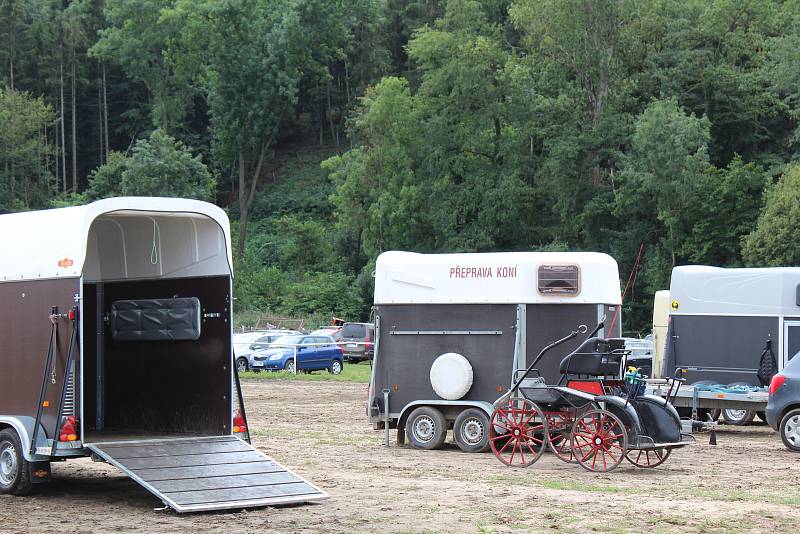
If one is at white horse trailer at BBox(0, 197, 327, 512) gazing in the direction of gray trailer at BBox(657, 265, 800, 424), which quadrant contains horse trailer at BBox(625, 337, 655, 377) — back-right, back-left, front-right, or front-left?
front-left

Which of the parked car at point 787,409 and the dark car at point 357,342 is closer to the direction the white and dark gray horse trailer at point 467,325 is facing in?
the parked car

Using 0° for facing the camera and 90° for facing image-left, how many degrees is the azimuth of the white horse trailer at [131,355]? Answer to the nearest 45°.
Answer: approximately 135°

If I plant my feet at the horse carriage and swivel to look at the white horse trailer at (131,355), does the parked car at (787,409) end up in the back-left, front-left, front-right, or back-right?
back-right

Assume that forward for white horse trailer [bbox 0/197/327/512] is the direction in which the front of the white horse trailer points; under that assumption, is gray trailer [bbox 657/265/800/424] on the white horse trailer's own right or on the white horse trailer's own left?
on the white horse trailer's own right

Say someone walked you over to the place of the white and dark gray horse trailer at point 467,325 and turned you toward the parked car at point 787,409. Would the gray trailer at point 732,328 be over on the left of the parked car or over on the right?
left

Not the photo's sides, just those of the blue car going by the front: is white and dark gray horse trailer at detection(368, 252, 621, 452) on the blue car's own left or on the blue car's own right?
on the blue car's own left

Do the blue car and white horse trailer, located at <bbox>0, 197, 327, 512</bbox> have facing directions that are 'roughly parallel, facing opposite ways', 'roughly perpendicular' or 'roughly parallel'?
roughly perpendicular

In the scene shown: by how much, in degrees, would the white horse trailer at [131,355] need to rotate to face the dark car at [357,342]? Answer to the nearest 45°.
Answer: approximately 45° to its right

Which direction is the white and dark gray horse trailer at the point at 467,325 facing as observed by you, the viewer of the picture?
facing to the right of the viewer

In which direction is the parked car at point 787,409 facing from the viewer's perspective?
to the viewer's right

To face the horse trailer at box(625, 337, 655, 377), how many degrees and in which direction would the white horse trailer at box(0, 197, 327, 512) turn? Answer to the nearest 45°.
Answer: approximately 90° to its right

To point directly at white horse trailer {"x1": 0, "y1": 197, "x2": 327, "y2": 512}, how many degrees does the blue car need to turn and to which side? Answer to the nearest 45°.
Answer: approximately 45° to its left

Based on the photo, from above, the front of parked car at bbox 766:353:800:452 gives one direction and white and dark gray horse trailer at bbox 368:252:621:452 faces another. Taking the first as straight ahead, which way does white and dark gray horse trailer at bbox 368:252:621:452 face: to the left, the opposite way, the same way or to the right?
the same way
